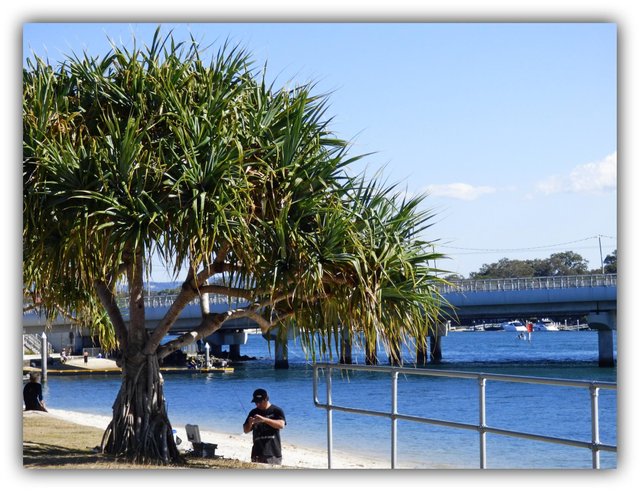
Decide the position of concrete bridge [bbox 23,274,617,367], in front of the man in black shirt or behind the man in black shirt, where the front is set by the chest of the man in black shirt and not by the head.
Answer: behind

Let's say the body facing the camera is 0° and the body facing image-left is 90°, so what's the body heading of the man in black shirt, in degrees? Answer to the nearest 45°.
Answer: approximately 45°

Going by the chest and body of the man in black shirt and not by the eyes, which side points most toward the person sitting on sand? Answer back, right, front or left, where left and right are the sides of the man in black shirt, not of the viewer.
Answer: right
